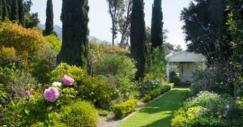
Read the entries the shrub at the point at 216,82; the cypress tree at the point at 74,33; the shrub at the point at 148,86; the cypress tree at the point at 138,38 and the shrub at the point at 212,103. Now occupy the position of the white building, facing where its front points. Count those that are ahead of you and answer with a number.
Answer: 5

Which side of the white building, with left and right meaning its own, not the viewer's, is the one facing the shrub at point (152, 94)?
front

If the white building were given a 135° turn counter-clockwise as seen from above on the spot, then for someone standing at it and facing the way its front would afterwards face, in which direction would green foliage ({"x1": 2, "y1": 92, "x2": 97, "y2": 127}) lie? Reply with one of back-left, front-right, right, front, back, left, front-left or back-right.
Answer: back-right

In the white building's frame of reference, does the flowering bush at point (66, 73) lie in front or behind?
in front

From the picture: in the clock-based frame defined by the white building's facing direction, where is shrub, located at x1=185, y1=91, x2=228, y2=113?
The shrub is roughly at 12 o'clock from the white building.

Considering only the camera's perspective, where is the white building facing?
facing the viewer

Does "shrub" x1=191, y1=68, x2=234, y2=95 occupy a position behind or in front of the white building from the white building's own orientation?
in front

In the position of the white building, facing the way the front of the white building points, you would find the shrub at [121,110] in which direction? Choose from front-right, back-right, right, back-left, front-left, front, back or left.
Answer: front

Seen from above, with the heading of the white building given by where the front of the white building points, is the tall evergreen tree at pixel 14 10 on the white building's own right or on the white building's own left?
on the white building's own right

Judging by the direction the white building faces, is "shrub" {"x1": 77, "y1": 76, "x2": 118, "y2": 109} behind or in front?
in front

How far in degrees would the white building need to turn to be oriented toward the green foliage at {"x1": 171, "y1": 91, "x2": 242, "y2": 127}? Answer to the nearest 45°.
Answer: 0° — it already faces it
